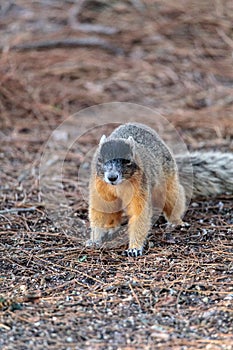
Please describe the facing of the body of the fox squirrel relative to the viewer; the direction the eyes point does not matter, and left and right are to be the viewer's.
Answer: facing the viewer and to the left of the viewer
